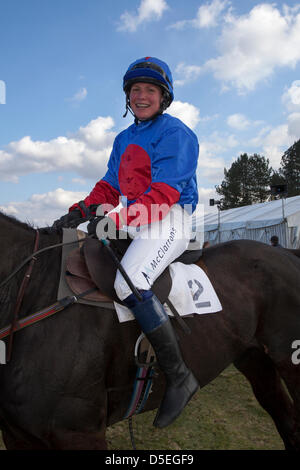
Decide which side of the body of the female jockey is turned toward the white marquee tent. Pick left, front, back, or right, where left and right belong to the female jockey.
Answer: back

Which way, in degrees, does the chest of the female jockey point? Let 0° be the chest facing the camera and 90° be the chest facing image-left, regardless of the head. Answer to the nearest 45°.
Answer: approximately 45°
